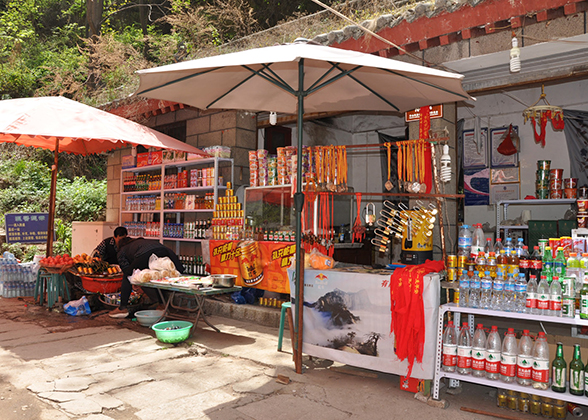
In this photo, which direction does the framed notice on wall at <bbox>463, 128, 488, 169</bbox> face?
toward the camera

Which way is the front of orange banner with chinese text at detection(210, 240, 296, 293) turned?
toward the camera

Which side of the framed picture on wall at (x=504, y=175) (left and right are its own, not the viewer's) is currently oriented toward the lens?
front

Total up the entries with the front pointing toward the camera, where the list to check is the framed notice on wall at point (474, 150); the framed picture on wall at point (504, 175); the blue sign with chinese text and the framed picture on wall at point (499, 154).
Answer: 4

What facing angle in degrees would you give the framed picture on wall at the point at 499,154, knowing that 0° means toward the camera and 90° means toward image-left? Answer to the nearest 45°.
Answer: approximately 0°

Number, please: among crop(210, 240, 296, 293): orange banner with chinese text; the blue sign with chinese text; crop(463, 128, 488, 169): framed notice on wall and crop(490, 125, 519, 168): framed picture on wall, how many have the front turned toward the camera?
4

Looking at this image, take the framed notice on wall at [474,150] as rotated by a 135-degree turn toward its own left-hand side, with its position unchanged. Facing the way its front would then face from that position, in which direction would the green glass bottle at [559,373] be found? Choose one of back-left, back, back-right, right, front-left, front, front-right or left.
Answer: back-right

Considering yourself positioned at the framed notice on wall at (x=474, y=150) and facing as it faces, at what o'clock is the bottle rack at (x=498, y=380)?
The bottle rack is roughly at 12 o'clock from the framed notice on wall.

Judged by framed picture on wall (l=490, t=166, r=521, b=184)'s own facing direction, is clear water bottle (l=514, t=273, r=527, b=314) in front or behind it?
in front

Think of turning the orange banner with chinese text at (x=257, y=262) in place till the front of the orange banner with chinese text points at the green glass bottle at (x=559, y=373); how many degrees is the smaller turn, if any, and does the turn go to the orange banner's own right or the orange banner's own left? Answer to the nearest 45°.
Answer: approximately 45° to the orange banner's own left

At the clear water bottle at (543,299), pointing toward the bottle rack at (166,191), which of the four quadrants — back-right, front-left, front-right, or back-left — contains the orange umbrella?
front-left

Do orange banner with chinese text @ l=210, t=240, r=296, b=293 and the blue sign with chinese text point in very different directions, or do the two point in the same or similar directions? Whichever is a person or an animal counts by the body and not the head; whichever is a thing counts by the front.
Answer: same or similar directions

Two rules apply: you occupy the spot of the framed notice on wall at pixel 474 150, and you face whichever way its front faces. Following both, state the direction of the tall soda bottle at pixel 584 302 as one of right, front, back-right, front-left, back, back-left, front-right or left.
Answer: front

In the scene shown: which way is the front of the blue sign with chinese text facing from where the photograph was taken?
facing the viewer

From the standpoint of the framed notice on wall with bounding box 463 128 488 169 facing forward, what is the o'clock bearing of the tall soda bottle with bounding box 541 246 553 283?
The tall soda bottle is roughly at 12 o'clock from the framed notice on wall.

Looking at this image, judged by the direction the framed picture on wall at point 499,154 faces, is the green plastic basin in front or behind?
in front

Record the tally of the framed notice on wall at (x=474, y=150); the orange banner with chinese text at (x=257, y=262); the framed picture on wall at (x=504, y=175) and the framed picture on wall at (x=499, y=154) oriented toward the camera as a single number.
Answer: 4

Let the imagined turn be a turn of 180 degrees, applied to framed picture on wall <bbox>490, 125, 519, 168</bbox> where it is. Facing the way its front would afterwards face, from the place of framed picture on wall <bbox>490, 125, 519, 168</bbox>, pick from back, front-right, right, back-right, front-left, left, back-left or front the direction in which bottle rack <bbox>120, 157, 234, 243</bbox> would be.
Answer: back-left
